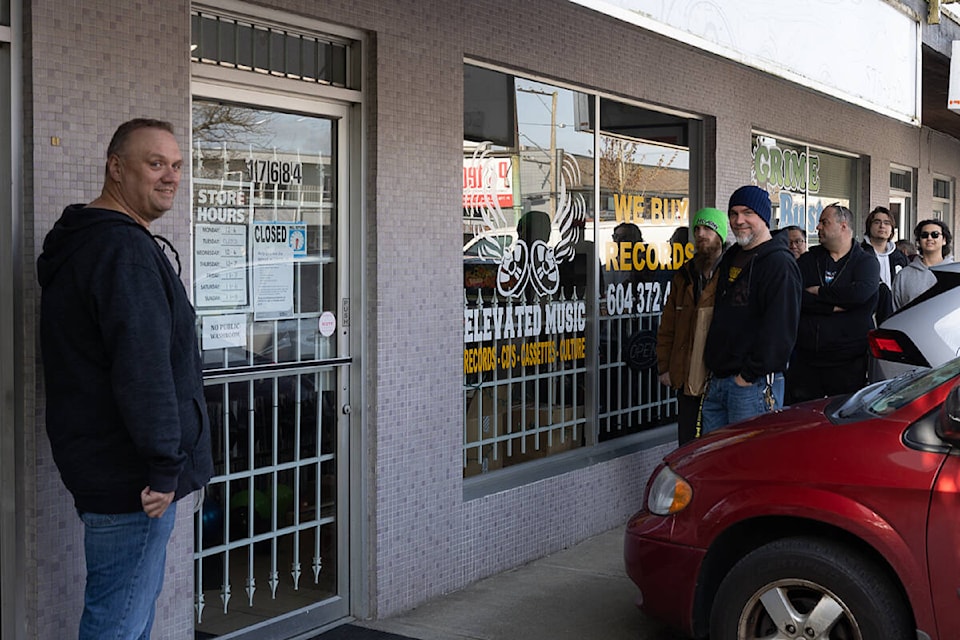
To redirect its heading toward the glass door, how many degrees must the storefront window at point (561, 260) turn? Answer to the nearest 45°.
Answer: approximately 90° to its right

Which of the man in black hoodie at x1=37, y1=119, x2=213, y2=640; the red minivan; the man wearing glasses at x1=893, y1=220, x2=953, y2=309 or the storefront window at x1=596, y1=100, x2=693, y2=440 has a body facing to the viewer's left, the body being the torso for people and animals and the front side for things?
the red minivan

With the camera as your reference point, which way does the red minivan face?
facing to the left of the viewer

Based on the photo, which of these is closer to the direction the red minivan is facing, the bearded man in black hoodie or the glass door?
the glass door

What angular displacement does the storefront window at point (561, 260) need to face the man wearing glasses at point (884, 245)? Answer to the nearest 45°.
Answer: approximately 90° to its left

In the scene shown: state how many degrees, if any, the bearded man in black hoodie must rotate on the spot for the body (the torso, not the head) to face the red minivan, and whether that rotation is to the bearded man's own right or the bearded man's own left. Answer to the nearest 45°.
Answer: approximately 45° to the bearded man's own left

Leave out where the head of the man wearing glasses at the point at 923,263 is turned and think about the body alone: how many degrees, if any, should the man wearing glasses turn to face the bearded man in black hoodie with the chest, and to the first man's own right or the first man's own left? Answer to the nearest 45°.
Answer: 0° — they already face them

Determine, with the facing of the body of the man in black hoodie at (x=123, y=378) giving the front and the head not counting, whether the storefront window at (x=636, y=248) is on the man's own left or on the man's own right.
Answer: on the man's own left

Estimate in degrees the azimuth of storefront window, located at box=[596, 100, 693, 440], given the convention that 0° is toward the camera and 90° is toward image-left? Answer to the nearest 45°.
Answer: approximately 315°

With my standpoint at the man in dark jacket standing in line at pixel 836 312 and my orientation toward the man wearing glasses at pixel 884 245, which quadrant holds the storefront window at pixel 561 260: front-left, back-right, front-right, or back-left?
back-left

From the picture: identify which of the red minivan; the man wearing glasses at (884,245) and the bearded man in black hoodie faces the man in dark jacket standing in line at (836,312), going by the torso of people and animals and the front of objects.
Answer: the man wearing glasses

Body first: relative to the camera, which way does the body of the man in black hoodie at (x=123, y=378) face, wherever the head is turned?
to the viewer's right
